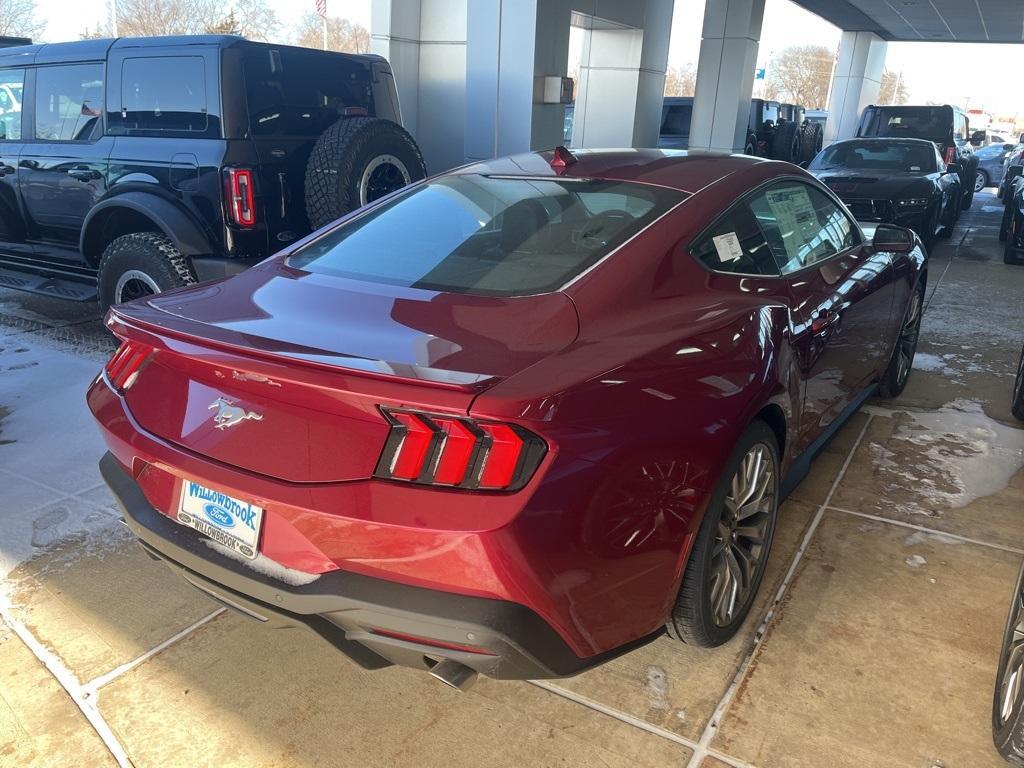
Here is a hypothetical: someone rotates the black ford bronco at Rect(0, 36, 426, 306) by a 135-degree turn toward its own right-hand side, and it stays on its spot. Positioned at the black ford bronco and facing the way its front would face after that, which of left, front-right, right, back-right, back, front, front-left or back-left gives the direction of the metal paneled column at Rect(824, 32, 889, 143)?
front-left

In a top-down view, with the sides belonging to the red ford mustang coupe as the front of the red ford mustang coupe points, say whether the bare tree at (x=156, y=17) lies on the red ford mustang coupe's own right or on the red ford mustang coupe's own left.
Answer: on the red ford mustang coupe's own left

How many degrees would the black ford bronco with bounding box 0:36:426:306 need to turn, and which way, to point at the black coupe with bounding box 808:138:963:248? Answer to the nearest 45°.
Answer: approximately 135° to its right

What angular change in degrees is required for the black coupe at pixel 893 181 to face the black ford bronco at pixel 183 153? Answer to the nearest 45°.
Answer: approximately 45° to its right

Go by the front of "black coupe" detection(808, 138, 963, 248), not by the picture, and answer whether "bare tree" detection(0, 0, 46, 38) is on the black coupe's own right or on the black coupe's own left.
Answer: on the black coupe's own right

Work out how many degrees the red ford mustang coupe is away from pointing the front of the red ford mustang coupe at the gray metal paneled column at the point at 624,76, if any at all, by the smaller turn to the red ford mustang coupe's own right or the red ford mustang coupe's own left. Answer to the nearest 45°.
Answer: approximately 45° to the red ford mustang coupe's own left

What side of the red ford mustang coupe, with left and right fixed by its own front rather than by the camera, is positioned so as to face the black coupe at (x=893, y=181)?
front

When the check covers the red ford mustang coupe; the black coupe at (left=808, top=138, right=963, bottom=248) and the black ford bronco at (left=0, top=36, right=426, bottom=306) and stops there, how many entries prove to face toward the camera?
1

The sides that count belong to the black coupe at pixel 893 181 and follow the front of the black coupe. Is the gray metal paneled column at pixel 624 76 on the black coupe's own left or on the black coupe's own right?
on the black coupe's own right

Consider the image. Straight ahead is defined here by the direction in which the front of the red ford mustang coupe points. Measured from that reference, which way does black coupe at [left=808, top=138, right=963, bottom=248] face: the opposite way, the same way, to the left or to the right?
the opposite way

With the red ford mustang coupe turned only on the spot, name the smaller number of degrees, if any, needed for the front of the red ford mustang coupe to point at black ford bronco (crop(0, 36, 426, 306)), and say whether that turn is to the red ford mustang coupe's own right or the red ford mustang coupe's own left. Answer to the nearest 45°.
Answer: approximately 90° to the red ford mustang coupe's own left

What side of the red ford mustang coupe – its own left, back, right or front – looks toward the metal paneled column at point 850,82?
front

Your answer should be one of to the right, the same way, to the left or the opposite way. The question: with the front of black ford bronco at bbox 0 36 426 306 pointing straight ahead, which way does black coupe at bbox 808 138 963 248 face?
to the left

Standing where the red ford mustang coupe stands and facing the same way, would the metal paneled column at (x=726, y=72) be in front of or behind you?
in front
